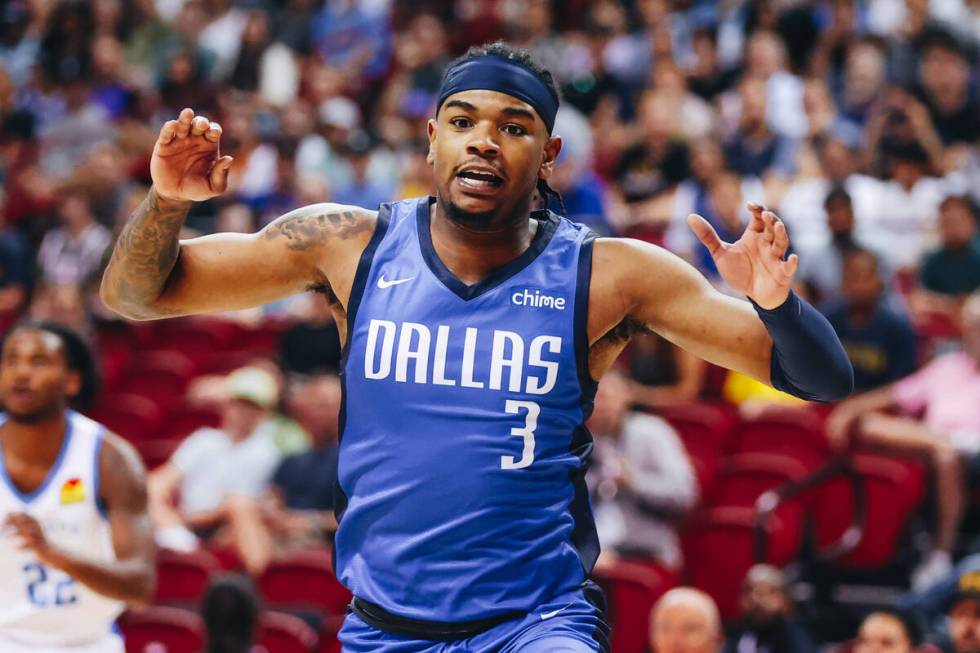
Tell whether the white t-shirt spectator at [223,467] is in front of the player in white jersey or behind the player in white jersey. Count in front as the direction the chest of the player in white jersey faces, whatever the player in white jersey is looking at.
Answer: behind

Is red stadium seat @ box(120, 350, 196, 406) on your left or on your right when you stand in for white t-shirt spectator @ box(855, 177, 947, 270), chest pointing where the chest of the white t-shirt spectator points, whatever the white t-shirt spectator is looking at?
on your right

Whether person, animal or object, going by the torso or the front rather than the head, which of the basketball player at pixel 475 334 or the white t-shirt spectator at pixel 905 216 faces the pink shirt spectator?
the white t-shirt spectator

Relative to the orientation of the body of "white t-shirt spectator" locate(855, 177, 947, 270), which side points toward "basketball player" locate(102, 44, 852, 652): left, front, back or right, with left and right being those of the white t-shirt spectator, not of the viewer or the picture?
front

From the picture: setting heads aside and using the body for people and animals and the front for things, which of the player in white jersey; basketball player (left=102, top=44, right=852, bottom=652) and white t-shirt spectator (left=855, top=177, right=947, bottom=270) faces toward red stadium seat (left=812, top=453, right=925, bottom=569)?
the white t-shirt spectator

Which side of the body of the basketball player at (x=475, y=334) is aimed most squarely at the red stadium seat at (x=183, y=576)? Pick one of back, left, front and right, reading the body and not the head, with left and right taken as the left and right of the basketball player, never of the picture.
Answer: back

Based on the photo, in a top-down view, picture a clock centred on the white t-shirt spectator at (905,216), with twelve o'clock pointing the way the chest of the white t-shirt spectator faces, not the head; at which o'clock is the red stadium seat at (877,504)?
The red stadium seat is roughly at 12 o'clock from the white t-shirt spectator.

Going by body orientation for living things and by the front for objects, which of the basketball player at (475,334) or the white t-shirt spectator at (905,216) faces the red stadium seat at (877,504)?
the white t-shirt spectator

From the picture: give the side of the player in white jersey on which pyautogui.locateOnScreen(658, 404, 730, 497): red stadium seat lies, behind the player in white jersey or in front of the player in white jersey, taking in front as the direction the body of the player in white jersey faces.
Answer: behind

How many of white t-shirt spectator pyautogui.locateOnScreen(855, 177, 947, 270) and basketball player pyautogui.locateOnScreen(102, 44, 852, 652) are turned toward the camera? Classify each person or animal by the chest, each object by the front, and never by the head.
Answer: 2

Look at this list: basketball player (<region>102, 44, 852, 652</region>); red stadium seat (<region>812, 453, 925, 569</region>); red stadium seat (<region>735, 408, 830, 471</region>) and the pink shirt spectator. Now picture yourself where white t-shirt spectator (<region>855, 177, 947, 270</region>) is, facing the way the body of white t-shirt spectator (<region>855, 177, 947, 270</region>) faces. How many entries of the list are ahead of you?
4

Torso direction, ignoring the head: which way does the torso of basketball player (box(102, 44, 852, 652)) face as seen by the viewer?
toward the camera
